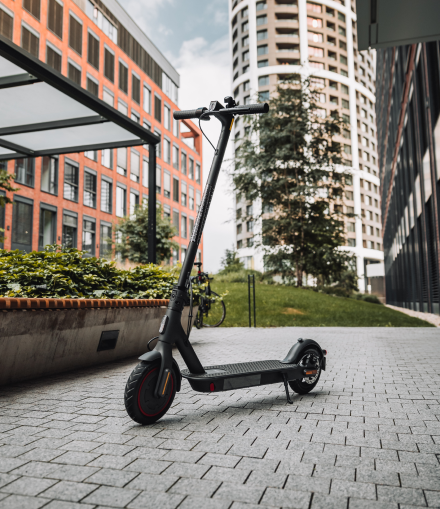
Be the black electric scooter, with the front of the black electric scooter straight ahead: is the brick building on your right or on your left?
on your right

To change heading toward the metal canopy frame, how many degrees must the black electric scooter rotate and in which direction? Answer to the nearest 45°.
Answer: approximately 90° to its right

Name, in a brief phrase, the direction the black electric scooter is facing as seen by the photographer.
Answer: facing the viewer and to the left of the viewer

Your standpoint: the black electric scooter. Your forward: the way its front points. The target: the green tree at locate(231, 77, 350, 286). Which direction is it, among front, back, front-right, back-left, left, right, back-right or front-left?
back-right

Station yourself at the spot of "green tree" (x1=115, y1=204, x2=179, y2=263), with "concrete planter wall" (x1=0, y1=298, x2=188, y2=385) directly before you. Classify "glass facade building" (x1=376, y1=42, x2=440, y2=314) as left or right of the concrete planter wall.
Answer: left

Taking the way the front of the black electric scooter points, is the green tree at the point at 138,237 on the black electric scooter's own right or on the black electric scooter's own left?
on the black electric scooter's own right

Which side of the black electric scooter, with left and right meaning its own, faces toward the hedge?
right

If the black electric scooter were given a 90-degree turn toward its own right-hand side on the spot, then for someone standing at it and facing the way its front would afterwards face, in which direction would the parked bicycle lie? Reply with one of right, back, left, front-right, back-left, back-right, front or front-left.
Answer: front-right
